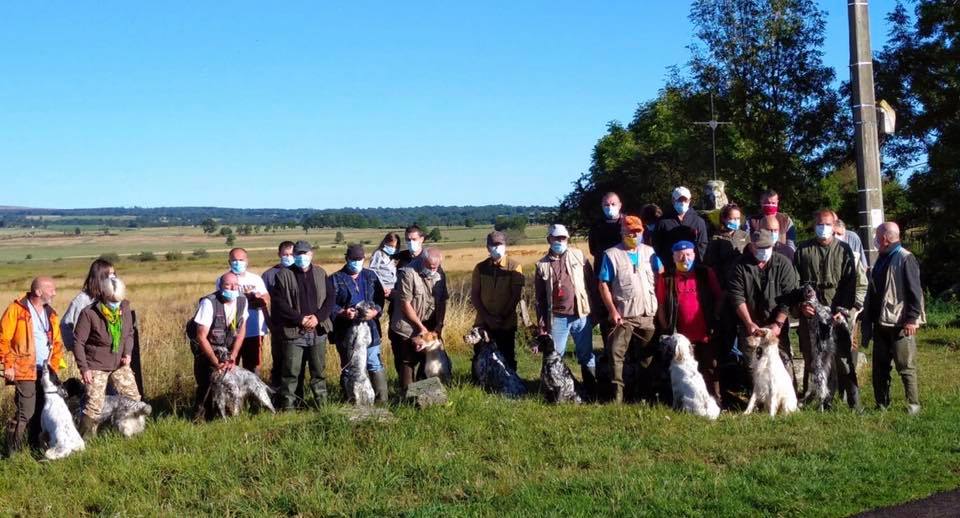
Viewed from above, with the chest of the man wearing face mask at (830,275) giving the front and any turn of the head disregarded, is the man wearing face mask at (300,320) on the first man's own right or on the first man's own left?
on the first man's own right

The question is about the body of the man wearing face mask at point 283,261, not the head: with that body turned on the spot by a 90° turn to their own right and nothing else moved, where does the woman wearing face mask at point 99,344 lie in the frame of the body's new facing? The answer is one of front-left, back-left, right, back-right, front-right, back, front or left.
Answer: front-left

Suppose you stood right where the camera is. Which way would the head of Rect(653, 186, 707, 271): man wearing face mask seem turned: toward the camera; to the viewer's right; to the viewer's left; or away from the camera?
toward the camera

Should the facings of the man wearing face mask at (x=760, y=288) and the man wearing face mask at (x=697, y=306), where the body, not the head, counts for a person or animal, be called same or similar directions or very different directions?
same or similar directions

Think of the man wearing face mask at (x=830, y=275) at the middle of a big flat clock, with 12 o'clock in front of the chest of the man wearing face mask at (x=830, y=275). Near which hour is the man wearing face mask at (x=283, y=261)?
the man wearing face mask at (x=283, y=261) is roughly at 3 o'clock from the man wearing face mask at (x=830, y=275).

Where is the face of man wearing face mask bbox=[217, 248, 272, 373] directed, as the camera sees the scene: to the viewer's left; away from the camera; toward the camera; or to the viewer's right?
toward the camera

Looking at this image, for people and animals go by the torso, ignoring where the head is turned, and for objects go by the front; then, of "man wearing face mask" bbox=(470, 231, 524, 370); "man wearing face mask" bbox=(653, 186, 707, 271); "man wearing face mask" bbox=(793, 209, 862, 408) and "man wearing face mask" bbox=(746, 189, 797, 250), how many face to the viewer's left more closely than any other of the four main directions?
0

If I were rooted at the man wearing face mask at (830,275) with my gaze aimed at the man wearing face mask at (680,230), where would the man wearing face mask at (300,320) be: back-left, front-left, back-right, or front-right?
front-left

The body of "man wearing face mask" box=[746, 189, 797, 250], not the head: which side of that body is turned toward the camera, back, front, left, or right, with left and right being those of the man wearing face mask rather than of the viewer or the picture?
front

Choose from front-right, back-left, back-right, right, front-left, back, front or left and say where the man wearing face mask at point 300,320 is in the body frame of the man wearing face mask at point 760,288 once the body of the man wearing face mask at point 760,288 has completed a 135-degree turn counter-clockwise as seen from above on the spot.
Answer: back-left

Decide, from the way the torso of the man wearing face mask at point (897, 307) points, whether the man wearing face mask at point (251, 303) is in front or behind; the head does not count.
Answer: in front

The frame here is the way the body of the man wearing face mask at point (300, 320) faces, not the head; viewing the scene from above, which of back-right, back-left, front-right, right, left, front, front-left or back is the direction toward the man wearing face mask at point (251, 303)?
back-right

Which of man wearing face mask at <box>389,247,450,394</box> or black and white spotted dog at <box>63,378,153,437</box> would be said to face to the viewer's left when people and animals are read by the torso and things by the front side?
the black and white spotted dog

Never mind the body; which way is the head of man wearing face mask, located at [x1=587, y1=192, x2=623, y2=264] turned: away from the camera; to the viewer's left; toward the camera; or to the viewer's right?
toward the camera
